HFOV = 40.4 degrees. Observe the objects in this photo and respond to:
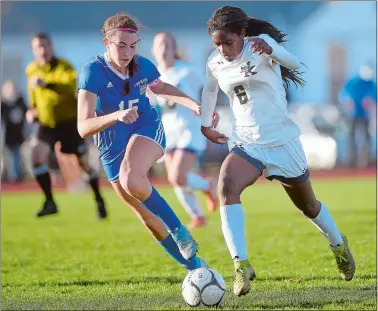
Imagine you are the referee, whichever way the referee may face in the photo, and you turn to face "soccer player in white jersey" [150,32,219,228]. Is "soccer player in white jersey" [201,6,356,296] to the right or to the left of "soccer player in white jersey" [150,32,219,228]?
right

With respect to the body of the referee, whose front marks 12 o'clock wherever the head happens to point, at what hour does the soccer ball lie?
The soccer ball is roughly at 10 o'clock from the referee.

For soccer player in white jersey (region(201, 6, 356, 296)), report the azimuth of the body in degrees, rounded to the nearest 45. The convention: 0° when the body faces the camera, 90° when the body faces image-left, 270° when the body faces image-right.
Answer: approximately 45°

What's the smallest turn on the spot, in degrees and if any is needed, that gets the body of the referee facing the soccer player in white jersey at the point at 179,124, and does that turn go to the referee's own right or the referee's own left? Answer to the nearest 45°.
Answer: approximately 90° to the referee's own left

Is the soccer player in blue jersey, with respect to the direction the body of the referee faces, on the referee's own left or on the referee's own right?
on the referee's own left

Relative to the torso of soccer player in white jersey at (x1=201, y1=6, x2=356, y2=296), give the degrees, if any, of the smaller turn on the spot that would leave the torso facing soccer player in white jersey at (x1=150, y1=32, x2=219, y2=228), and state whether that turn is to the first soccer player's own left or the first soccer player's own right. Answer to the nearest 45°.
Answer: approximately 135° to the first soccer player's own right

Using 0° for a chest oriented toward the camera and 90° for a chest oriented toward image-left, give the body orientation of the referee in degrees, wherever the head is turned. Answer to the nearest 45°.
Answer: approximately 45°

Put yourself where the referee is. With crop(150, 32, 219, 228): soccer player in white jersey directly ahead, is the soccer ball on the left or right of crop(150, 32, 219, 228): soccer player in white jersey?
right
